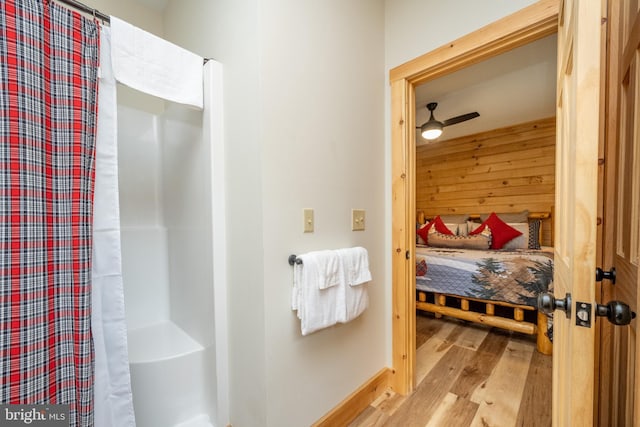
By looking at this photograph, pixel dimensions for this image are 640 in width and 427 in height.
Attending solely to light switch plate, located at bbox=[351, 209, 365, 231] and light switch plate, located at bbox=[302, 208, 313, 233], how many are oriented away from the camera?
0

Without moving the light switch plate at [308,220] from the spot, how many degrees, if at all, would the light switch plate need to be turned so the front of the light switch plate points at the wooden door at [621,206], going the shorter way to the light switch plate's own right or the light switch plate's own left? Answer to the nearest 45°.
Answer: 0° — it already faces it

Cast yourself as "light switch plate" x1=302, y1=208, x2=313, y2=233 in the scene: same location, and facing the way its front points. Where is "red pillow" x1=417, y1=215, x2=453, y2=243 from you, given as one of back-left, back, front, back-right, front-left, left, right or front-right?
left

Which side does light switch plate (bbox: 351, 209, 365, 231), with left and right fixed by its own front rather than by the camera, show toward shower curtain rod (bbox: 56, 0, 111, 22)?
right

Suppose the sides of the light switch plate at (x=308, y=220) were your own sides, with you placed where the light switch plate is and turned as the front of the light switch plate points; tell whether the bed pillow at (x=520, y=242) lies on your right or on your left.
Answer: on your left

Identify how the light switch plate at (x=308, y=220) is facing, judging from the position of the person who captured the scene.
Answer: facing the viewer and to the right of the viewer

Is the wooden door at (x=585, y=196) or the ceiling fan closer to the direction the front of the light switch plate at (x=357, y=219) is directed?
the wooden door

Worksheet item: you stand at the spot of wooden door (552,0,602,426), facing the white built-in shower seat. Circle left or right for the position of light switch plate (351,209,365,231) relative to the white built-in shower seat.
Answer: right
